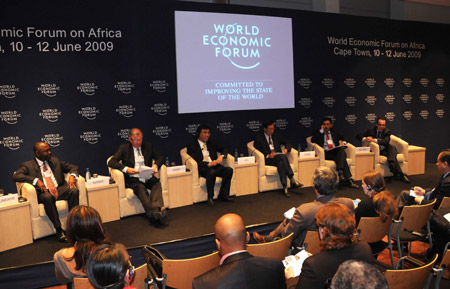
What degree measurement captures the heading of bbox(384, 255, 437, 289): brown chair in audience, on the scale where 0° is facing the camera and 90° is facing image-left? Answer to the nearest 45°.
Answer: approximately 135°

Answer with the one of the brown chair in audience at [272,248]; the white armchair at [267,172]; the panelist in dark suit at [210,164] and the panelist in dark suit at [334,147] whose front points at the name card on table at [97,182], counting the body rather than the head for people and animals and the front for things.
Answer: the brown chair in audience

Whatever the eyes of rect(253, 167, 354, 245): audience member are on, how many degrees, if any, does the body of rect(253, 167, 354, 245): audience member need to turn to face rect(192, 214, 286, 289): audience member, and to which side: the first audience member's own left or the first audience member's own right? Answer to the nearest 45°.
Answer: approximately 135° to the first audience member's own left

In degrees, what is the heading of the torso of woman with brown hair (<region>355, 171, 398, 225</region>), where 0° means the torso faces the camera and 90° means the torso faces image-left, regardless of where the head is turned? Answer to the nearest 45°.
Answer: approximately 135°

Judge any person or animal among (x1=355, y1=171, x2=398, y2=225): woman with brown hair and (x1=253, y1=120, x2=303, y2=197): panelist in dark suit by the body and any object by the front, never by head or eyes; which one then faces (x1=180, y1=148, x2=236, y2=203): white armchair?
the woman with brown hair

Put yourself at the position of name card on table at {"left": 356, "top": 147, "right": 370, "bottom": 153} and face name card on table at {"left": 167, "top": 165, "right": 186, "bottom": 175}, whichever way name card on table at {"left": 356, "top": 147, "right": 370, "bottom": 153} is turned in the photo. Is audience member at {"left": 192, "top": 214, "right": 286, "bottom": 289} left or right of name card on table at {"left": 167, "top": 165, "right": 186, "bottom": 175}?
left

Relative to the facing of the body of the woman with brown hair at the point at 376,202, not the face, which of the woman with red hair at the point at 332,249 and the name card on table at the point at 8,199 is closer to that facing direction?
the name card on table
